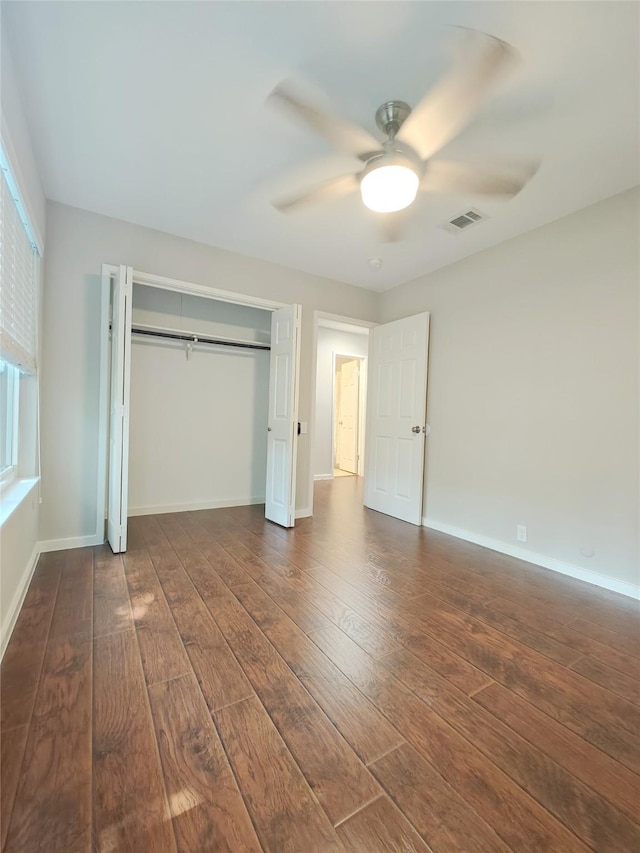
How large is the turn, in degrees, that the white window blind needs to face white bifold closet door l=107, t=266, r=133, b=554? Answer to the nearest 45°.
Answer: approximately 45° to its left

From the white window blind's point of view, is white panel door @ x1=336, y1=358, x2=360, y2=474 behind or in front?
in front

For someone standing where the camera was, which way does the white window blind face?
facing to the right of the viewer

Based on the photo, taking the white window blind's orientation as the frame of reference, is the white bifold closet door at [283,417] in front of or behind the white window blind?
in front

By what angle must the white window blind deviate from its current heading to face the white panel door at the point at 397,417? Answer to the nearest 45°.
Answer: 0° — it already faces it
